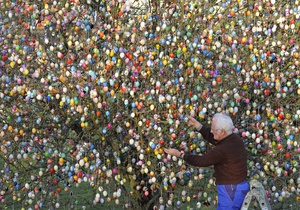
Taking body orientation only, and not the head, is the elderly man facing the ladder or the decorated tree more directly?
the decorated tree

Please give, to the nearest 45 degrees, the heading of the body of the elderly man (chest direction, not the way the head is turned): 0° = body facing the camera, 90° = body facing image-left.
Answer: approximately 90°

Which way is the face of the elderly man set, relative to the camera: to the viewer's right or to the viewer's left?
to the viewer's left
